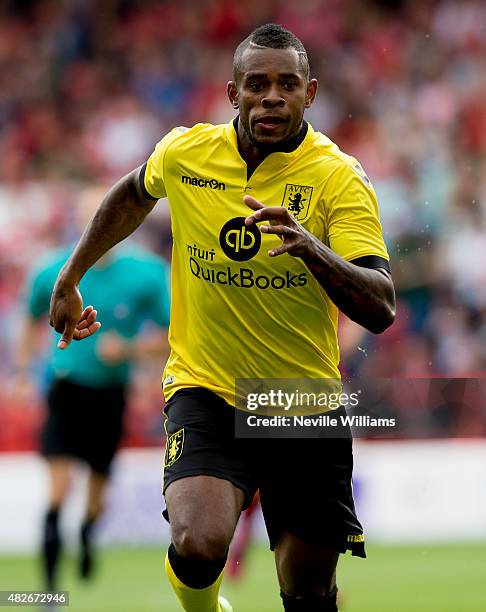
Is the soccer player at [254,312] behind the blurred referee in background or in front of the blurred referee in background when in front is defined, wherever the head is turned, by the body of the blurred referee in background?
in front

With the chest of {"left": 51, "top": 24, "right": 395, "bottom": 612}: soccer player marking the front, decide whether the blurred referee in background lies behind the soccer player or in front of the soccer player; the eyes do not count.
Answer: behind

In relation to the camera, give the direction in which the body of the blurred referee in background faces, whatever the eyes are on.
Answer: toward the camera

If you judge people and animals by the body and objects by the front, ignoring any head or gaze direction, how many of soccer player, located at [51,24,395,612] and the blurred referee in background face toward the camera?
2

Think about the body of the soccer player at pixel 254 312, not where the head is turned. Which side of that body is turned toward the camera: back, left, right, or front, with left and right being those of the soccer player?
front
